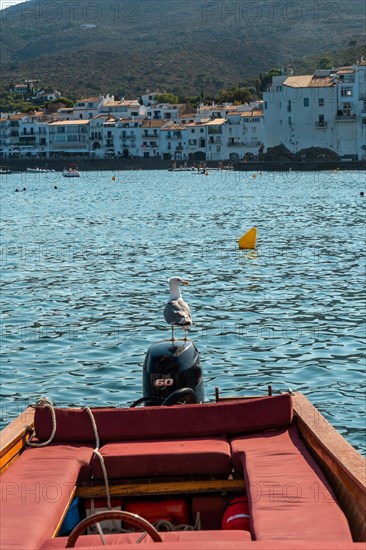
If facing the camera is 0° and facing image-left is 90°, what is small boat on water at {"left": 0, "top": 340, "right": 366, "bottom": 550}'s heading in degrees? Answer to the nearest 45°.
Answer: approximately 0°

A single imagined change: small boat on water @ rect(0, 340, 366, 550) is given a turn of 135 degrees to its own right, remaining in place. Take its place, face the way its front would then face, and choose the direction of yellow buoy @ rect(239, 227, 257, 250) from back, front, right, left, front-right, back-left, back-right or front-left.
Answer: front-right
